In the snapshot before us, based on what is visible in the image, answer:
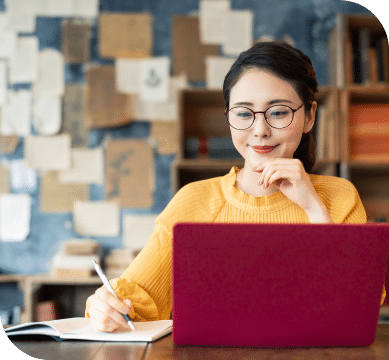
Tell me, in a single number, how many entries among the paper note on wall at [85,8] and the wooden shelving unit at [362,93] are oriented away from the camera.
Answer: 0

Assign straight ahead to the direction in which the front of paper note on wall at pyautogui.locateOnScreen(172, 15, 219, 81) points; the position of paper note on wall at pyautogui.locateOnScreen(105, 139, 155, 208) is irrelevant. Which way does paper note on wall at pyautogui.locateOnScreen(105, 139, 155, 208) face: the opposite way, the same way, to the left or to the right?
the same way

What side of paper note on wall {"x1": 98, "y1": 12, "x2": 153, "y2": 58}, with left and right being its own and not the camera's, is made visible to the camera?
front

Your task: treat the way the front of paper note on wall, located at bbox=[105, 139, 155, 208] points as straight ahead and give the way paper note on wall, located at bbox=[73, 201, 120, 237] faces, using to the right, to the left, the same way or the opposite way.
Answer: the same way

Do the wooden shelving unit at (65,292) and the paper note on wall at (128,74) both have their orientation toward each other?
no

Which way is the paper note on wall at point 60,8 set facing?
toward the camera

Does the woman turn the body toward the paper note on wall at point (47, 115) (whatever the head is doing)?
no

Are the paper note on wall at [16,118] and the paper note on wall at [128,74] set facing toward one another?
no

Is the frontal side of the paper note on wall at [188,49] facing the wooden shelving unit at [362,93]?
no

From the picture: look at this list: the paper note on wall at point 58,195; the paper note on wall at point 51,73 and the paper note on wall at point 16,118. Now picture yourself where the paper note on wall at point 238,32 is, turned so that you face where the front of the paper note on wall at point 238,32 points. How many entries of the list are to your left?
0

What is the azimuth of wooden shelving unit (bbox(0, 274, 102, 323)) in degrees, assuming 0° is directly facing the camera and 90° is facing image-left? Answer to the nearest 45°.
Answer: approximately 0°

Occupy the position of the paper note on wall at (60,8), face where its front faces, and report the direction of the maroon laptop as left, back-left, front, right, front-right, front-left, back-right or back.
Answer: front

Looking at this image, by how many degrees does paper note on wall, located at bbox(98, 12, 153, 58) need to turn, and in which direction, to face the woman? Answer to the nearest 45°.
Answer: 0° — it already faces them

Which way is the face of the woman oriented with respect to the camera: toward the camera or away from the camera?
toward the camera

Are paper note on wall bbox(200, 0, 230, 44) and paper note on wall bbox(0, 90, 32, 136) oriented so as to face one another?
no

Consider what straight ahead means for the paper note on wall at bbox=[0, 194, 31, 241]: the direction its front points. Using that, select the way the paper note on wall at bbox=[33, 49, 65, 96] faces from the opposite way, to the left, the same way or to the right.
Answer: the same way

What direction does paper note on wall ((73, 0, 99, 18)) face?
toward the camera
